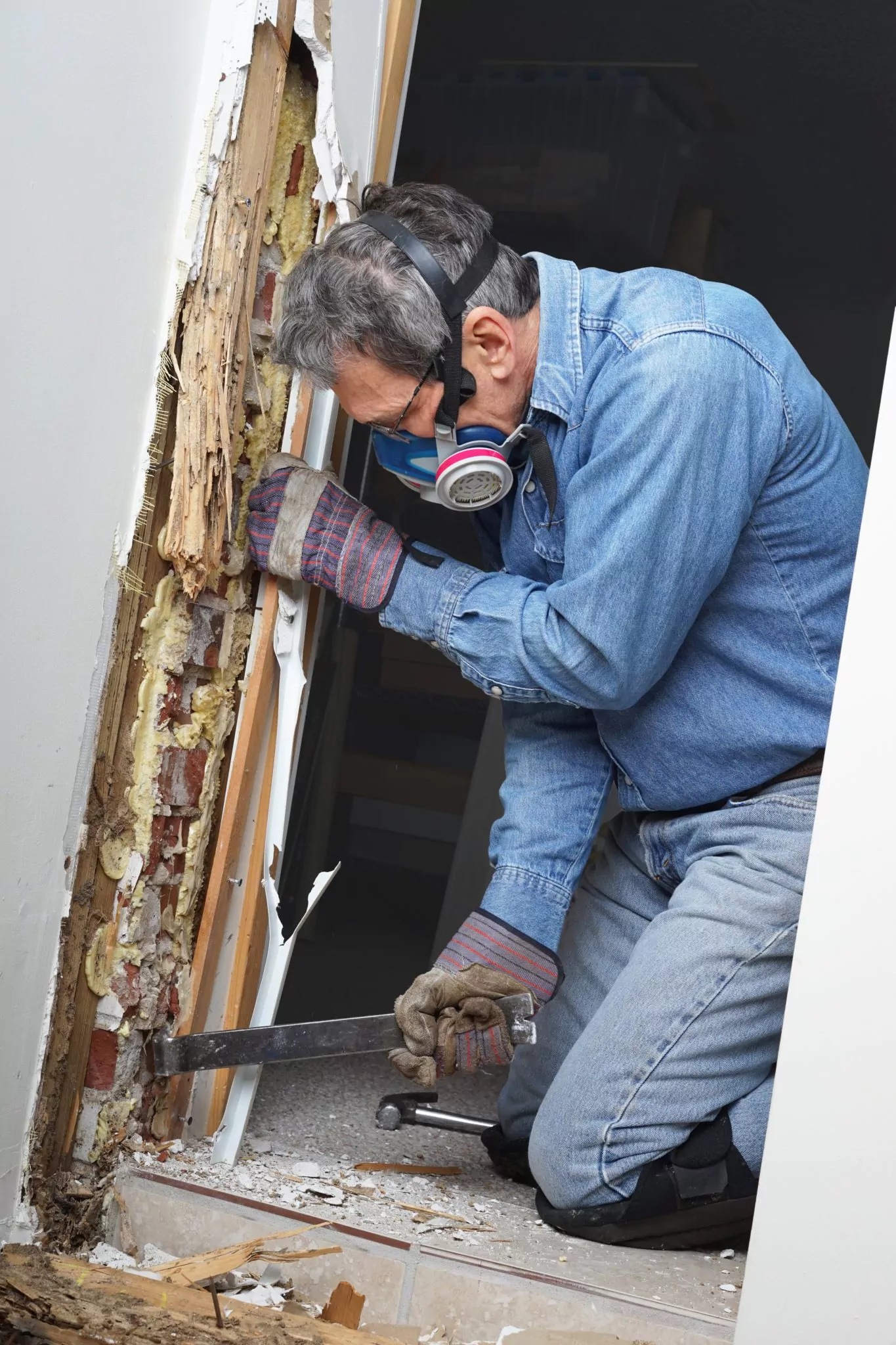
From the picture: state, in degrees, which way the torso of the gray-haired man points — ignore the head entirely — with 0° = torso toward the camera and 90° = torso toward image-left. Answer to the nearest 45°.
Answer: approximately 90°

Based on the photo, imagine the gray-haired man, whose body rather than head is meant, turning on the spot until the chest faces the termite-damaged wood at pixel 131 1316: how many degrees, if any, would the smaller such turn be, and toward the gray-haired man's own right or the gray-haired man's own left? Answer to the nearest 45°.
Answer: approximately 45° to the gray-haired man's own left
